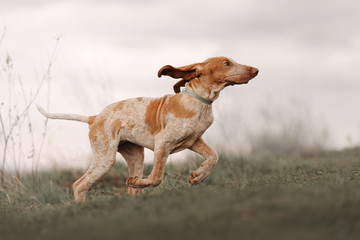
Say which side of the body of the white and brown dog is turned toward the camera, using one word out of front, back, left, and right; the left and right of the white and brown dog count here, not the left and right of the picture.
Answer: right
